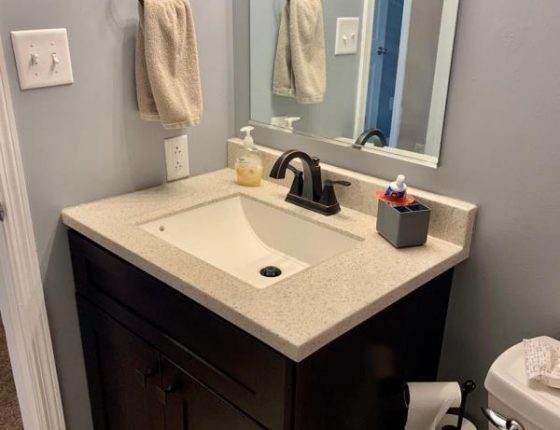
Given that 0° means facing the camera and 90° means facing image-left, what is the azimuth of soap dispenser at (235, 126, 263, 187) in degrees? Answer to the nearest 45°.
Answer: approximately 45°

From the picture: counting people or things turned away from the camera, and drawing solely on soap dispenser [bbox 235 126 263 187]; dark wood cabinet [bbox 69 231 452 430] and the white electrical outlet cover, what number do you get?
0

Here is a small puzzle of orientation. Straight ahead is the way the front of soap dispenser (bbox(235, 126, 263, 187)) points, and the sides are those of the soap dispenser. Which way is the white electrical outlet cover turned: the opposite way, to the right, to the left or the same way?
to the left

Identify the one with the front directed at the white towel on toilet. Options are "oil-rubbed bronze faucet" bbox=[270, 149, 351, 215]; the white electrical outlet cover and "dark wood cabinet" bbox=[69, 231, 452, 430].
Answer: the white electrical outlet cover

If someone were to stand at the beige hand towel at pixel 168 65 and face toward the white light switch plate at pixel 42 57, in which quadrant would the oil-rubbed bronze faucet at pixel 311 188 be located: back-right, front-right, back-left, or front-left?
back-left

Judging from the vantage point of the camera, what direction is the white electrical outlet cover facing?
facing the viewer and to the right of the viewer

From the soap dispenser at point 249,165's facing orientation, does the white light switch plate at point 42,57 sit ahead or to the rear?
ahead

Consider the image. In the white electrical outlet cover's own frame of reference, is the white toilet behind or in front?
in front

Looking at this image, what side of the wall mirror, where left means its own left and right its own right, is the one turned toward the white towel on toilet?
left
